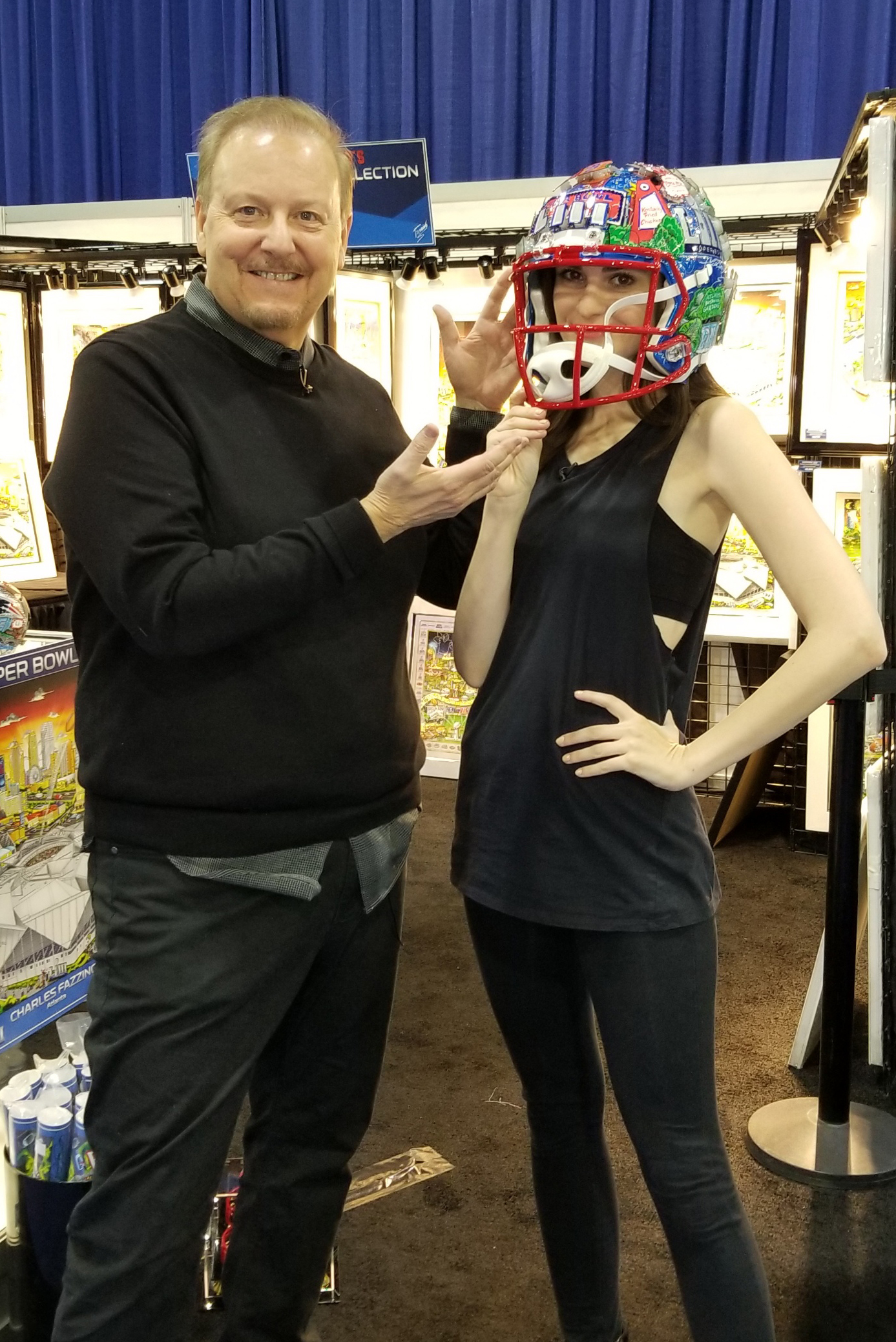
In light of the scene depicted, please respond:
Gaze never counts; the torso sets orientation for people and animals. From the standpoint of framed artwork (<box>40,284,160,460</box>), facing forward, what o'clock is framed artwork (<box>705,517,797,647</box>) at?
framed artwork (<box>705,517,797,647</box>) is roughly at 10 o'clock from framed artwork (<box>40,284,160,460</box>).

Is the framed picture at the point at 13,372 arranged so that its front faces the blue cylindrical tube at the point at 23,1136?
yes
